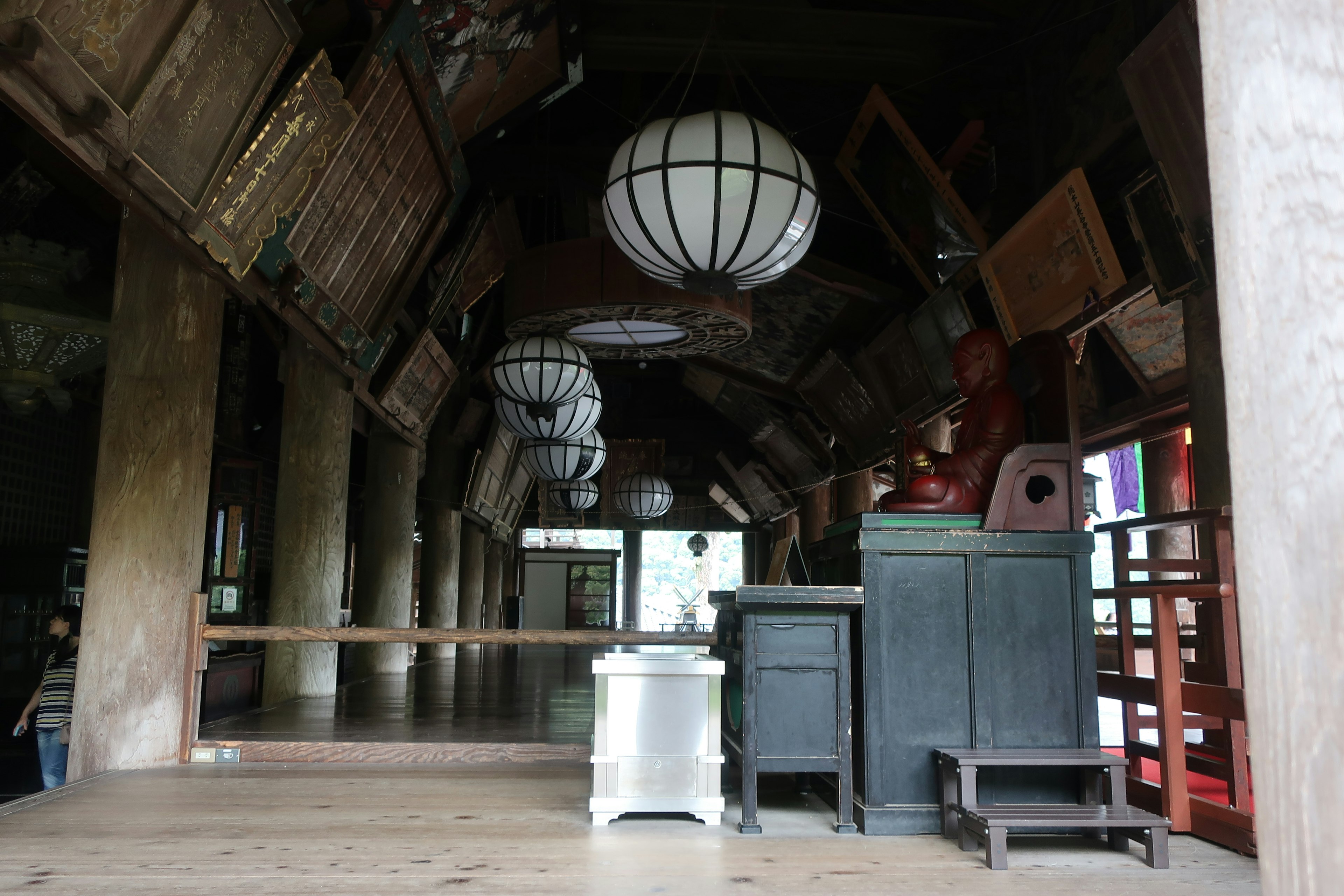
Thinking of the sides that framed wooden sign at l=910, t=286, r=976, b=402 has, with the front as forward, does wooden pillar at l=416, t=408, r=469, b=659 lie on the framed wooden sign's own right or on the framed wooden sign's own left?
on the framed wooden sign's own right

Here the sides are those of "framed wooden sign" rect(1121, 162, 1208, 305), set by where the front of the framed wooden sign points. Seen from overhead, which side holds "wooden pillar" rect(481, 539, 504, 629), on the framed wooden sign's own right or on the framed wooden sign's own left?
on the framed wooden sign's own right

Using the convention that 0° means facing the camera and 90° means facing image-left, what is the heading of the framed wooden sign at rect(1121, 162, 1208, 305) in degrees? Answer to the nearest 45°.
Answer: approximately 45°

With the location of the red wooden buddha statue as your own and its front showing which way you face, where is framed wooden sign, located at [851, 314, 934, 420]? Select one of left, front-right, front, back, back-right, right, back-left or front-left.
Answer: right

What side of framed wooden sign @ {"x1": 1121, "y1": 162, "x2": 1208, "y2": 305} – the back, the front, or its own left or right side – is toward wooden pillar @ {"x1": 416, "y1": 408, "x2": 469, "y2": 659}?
right

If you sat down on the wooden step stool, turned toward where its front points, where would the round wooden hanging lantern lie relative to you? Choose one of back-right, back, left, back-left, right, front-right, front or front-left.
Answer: back-right

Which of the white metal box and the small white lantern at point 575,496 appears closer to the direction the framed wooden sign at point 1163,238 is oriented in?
the white metal box

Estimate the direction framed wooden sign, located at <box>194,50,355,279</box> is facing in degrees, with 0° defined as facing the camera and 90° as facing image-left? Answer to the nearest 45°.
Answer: approximately 315°

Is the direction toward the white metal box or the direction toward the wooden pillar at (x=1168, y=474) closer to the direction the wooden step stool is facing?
the white metal box

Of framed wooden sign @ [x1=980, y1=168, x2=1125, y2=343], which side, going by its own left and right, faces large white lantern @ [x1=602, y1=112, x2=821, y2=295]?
front

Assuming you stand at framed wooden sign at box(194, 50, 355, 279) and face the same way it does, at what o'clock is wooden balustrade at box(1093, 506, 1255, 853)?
The wooden balustrade is roughly at 12 o'clock from the framed wooden sign.

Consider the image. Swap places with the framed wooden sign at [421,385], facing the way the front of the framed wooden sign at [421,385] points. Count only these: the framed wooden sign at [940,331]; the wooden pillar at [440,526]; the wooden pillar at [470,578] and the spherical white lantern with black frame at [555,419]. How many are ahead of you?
2

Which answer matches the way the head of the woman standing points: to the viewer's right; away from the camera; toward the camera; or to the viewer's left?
to the viewer's left

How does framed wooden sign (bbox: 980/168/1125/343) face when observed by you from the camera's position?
facing the viewer and to the left of the viewer
